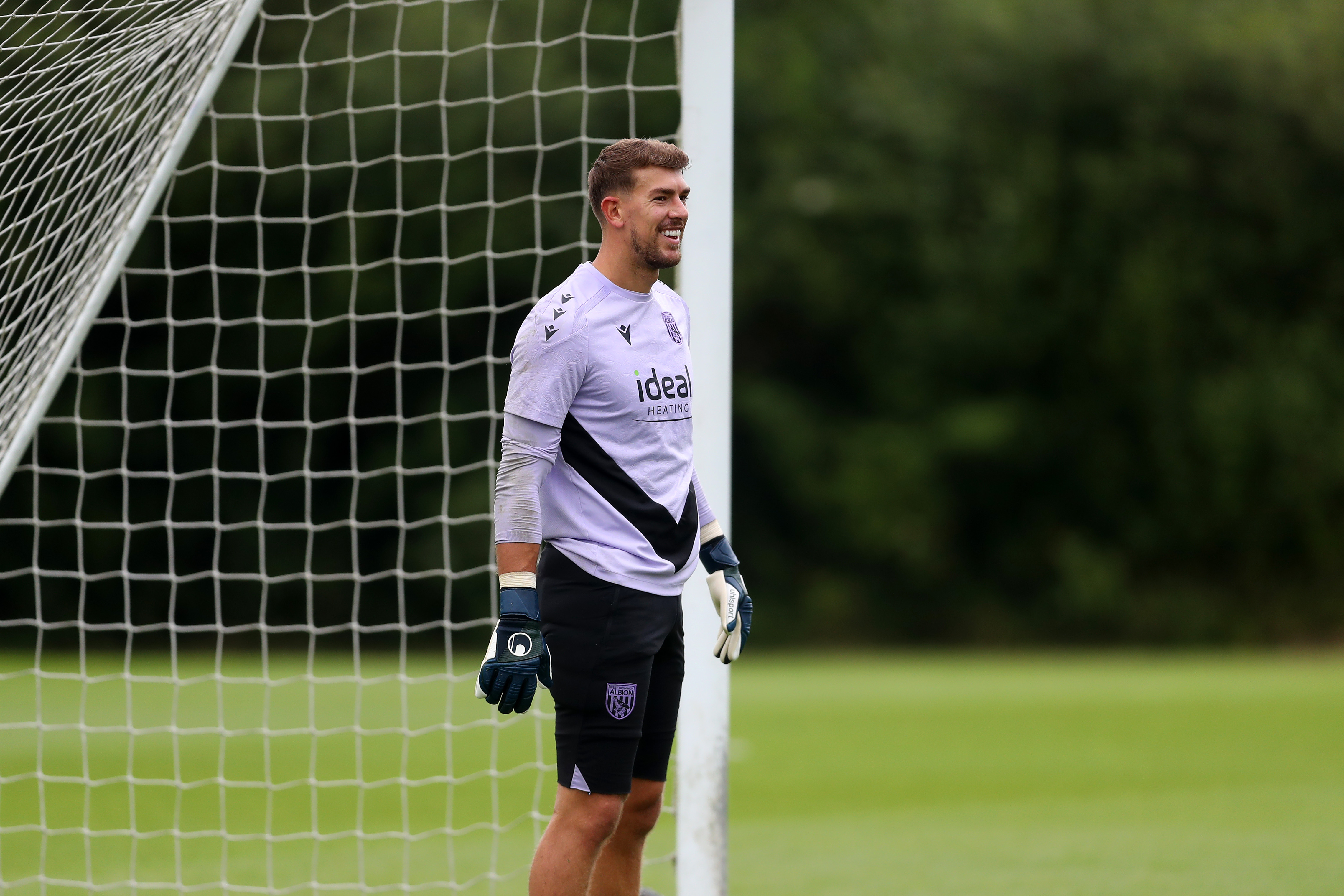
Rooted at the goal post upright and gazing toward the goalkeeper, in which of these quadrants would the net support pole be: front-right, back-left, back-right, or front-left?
front-right

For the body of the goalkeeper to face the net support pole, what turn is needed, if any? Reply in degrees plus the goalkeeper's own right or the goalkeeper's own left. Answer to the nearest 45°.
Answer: approximately 180°

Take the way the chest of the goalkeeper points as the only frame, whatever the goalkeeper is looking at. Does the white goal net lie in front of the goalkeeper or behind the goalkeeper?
behind

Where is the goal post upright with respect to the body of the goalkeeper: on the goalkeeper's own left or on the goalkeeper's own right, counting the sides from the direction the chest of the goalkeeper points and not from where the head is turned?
on the goalkeeper's own left
